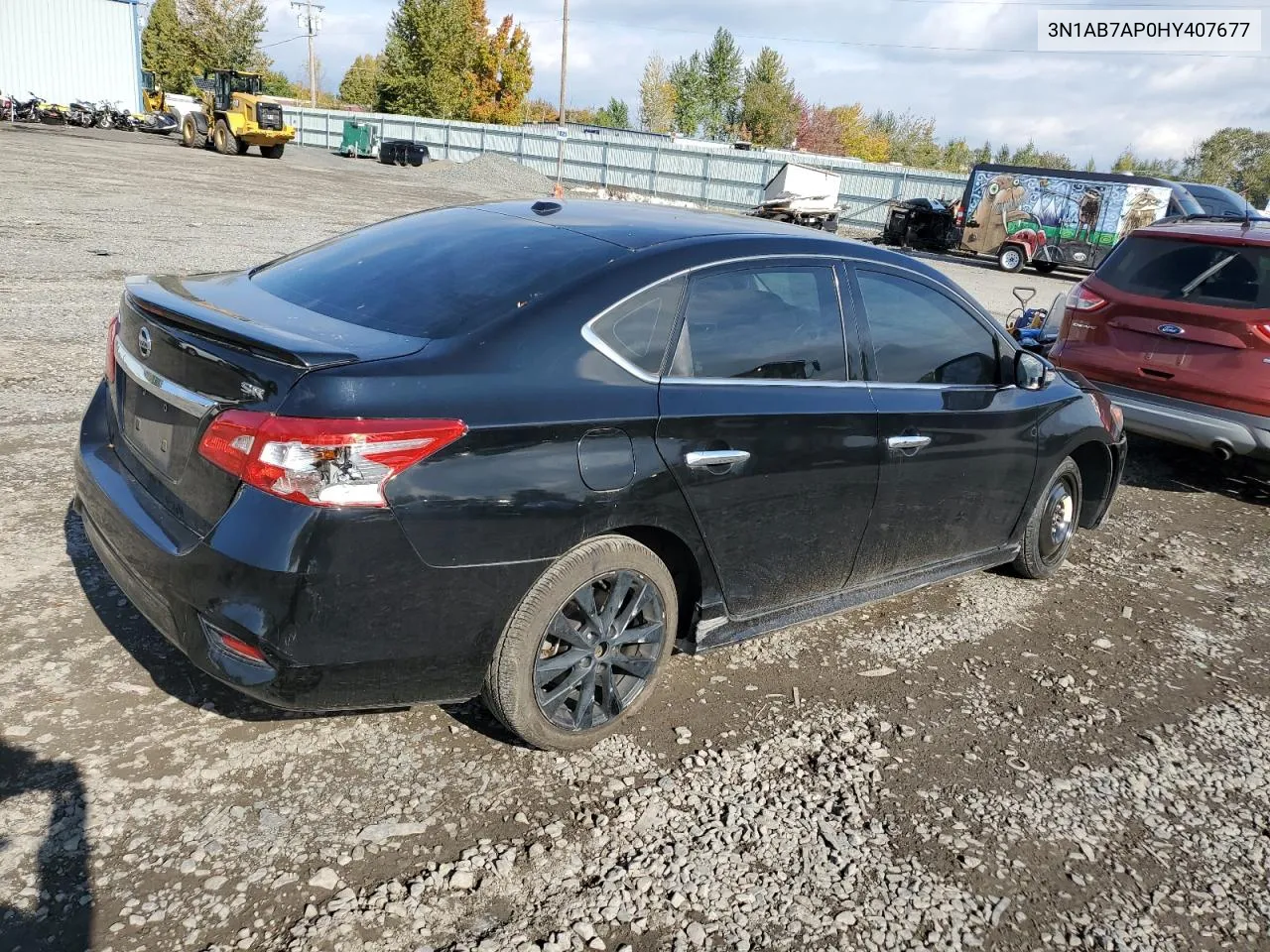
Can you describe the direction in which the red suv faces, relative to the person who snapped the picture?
facing away from the viewer and to the right of the viewer

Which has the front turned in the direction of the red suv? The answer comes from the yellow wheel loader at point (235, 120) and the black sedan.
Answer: the black sedan

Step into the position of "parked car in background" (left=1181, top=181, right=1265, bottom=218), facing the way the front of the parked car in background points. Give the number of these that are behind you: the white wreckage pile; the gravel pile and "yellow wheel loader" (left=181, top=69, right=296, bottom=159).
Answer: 3

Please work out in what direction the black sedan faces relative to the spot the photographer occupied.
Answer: facing away from the viewer and to the right of the viewer

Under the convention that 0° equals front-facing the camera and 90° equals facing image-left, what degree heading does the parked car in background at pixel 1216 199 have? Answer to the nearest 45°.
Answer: approximately 270°

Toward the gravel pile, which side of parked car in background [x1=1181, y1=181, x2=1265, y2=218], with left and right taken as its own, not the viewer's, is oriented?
back

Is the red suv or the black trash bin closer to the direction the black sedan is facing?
the red suv

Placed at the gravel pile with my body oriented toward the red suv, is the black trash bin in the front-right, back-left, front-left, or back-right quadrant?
back-right

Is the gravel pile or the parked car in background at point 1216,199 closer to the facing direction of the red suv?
the parked car in background

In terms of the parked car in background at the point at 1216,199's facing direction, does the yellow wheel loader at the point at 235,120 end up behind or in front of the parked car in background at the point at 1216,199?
behind

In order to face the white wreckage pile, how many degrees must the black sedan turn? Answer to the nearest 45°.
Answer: approximately 45° to its left
